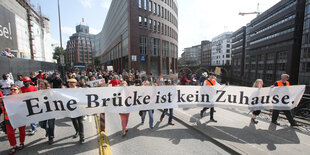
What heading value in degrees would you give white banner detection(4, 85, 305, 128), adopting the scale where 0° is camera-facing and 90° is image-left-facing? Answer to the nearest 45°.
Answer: approximately 0°

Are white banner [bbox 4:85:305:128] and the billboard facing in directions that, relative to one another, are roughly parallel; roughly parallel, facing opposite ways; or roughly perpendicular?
roughly perpendicular

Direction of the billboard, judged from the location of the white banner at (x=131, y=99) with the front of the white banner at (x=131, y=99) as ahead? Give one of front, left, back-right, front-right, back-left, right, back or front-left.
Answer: back-right

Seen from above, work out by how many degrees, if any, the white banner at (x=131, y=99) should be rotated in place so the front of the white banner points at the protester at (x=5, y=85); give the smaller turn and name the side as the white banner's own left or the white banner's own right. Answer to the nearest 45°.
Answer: approximately 90° to the white banner's own right

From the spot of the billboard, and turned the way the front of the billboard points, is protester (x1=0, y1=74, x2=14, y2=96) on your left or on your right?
on your right

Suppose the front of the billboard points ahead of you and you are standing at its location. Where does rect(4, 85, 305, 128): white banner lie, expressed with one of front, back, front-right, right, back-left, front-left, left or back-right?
front-right

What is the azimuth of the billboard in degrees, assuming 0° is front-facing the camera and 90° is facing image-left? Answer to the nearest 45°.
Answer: approximately 315°
